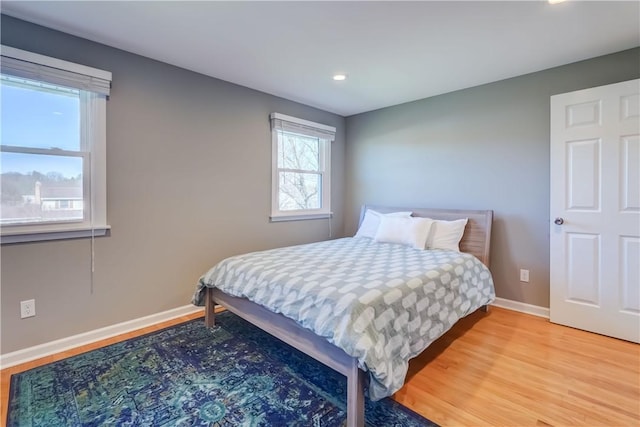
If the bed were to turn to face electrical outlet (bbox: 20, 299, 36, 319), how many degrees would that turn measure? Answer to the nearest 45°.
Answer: approximately 45° to its right

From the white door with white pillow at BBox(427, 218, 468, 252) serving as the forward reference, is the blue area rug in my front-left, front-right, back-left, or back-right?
front-left

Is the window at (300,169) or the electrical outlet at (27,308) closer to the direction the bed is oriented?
the electrical outlet

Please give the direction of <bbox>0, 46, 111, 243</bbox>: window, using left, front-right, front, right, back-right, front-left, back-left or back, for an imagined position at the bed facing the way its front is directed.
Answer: front-right

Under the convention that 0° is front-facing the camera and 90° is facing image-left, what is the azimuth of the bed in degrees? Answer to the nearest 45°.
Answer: approximately 45°

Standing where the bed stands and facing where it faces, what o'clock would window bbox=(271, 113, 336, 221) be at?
The window is roughly at 4 o'clock from the bed.

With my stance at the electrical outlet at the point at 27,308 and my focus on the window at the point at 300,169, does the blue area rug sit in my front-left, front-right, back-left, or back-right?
front-right

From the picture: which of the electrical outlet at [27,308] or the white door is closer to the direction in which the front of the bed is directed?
the electrical outlet
